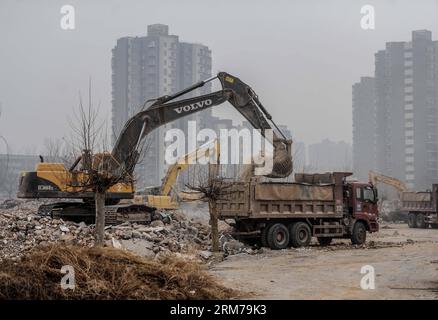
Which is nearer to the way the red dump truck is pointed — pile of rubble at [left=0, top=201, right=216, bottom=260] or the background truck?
the background truck

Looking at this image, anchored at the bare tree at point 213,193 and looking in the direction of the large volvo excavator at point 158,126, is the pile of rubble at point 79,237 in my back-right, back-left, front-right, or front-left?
front-left

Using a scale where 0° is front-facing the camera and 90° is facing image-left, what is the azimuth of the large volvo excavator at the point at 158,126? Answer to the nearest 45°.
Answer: approximately 270°

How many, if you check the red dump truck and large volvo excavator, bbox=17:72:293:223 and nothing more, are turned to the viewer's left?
0

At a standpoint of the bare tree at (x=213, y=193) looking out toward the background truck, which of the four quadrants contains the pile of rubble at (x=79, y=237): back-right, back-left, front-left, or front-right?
back-left

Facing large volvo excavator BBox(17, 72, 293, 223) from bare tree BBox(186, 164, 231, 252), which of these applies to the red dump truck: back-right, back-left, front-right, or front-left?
back-right

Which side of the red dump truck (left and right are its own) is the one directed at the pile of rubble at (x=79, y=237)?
back

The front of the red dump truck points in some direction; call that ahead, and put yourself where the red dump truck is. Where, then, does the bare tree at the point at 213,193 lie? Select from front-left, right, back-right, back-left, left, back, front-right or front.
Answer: back

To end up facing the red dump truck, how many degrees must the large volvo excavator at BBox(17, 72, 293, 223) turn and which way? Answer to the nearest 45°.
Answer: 0° — it already faces it

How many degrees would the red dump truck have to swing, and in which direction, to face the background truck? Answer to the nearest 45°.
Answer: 0° — it already faces it

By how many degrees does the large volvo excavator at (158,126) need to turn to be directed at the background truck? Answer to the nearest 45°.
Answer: approximately 45° to its left

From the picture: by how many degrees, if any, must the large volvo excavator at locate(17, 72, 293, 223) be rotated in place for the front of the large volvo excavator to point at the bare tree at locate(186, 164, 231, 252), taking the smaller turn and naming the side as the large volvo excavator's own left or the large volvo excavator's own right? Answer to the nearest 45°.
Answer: approximately 45° to the large volvo excavator's own right

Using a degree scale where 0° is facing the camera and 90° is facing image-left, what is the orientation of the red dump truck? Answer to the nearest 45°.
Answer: approximately 225°
